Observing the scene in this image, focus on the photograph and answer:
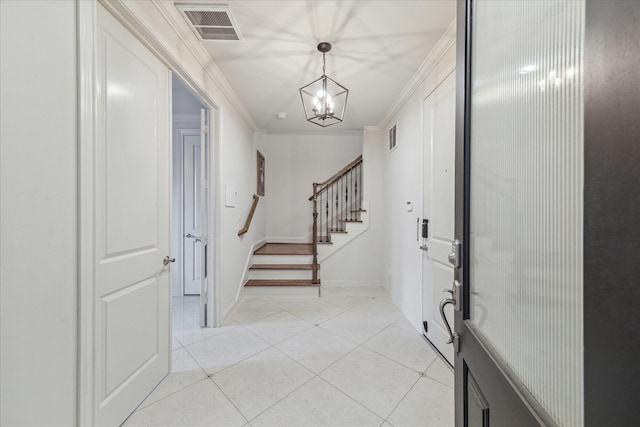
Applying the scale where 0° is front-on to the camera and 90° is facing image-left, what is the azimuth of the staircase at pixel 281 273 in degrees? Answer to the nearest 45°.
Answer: approximately 0°

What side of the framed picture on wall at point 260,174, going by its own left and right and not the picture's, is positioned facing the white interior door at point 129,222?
right

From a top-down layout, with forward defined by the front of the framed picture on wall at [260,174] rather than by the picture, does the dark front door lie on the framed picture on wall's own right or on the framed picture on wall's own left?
on the framed picture on wall's own right

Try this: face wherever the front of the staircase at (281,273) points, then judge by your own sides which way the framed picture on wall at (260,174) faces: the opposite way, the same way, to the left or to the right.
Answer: to the left

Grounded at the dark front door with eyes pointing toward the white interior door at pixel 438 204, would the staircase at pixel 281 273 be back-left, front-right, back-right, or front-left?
front-left

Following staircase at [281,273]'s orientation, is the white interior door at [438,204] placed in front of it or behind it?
in front

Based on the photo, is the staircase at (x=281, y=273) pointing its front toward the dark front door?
yes

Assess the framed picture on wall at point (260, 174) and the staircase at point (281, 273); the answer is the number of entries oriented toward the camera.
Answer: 1

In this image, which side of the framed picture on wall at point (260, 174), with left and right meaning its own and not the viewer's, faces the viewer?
right

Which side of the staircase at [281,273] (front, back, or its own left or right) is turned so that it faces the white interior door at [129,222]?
front

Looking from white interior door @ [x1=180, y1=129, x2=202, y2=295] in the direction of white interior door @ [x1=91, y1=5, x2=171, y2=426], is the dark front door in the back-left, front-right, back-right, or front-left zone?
front-left
